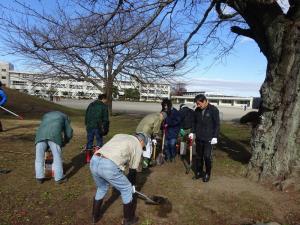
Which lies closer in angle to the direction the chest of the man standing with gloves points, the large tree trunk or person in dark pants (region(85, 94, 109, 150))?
the person in dark pants

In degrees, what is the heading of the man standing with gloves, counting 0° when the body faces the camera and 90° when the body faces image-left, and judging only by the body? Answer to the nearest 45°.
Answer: approximately 45°

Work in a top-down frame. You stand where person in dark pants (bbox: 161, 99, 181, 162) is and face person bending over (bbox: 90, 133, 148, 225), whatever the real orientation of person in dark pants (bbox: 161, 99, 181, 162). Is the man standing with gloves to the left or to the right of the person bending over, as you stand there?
left

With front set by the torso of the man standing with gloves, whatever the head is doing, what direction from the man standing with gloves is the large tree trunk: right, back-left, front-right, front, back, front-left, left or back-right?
back-left

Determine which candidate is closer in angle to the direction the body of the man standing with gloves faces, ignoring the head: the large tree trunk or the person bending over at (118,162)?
the person bending over
